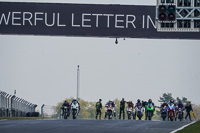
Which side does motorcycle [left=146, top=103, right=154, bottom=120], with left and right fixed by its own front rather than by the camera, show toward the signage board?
front

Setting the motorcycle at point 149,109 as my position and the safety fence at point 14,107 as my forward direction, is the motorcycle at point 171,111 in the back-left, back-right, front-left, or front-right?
back-left

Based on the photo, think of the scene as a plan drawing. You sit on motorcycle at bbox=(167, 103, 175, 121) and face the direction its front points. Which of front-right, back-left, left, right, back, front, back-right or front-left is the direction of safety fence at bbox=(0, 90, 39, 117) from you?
right

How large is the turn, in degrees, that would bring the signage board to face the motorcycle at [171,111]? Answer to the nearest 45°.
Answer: approximately 135° to its left

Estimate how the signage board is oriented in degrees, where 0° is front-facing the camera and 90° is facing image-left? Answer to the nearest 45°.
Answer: approximately 0°

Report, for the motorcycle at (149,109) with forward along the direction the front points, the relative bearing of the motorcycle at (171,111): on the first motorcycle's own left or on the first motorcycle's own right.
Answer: on the first motorcycle's own left

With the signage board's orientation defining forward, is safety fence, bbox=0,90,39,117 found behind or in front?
behind

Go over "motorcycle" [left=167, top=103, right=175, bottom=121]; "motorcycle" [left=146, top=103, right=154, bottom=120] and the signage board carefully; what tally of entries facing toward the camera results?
3

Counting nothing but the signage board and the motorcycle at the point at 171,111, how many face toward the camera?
2

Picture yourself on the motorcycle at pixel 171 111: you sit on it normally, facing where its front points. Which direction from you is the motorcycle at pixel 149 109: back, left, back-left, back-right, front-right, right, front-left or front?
back-right

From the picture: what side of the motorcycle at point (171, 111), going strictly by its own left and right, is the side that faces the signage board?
front

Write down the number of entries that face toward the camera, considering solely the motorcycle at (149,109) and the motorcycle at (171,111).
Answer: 2
